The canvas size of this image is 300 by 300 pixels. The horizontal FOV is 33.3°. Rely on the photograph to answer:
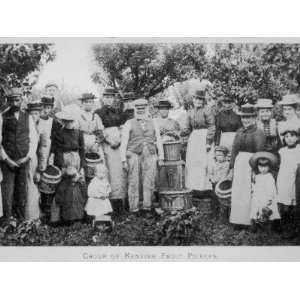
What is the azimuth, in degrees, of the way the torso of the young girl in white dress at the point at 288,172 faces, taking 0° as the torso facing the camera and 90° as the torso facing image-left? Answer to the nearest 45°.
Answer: approximately 0°
